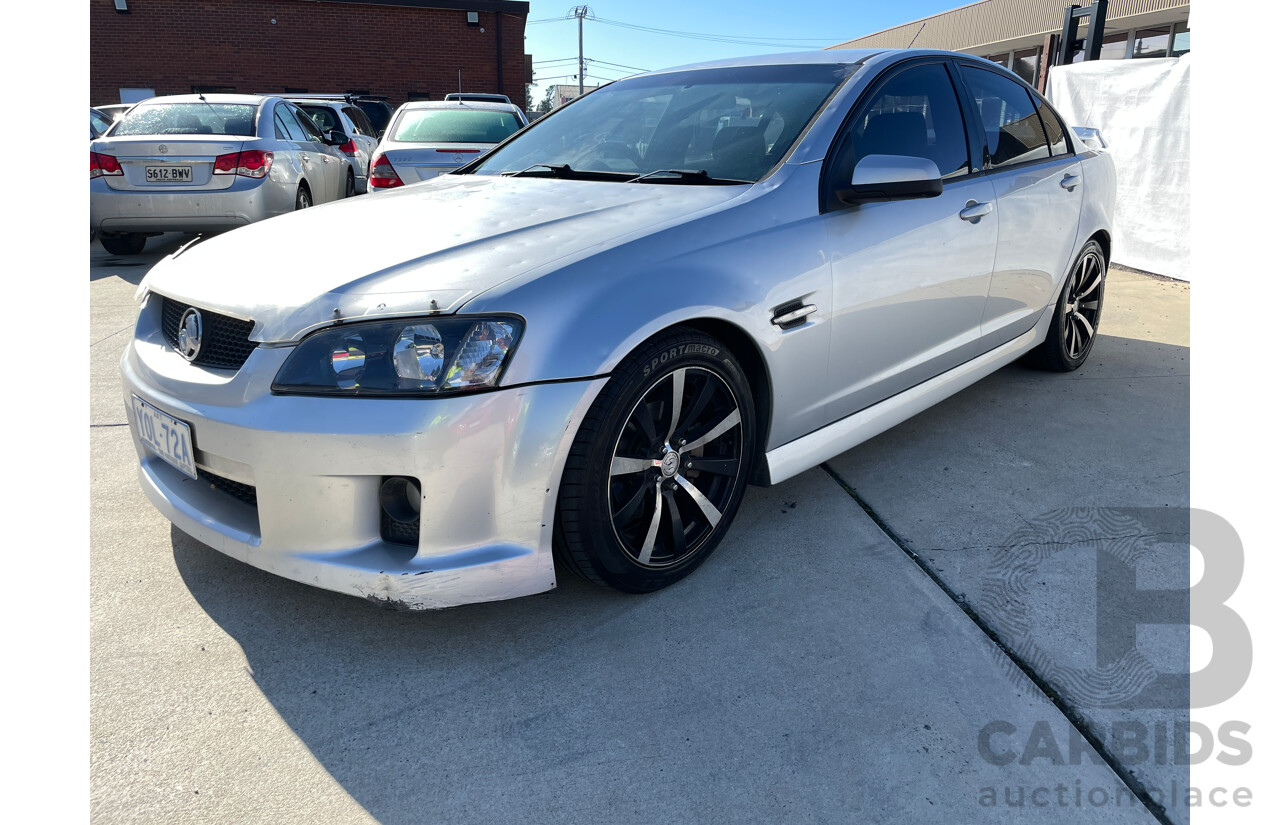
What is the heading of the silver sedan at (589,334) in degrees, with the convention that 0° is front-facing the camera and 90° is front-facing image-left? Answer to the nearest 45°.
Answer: approximately 45°

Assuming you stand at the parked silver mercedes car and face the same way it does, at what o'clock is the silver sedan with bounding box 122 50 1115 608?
The silver sedan is roughly at 6 o'clock from the parked silver mercedes car.

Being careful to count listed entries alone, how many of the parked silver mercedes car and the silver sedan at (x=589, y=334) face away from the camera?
1

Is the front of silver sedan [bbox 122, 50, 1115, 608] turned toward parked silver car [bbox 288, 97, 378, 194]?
no

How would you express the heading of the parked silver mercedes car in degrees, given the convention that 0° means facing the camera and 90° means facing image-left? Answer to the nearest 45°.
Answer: approximately 180°

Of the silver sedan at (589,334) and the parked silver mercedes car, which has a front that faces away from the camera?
the parked silver mercedes car

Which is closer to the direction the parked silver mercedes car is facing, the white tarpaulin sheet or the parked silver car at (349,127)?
the parked silver car

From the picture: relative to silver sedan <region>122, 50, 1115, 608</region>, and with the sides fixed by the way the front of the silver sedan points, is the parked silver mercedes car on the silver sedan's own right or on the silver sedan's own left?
on the silver sedan's own right
